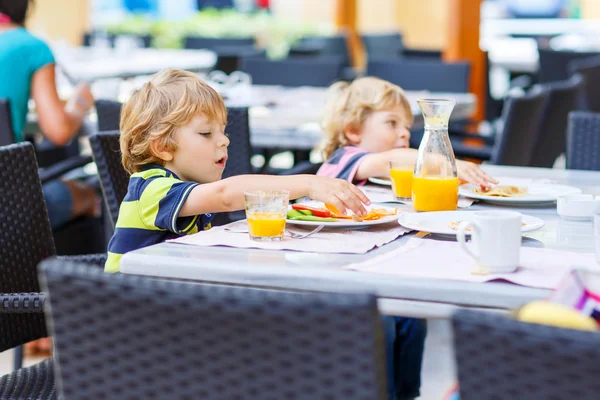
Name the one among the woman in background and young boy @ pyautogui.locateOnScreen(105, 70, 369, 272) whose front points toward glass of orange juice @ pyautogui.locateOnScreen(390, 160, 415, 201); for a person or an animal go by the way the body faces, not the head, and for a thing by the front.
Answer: the young boy

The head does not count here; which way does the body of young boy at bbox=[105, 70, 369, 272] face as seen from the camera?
to the viewer's right

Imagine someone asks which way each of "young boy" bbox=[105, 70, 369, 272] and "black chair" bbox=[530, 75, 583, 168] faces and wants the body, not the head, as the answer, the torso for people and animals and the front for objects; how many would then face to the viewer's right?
1

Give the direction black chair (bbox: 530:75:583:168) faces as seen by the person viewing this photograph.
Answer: facing to the left of the viewer
